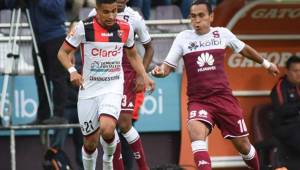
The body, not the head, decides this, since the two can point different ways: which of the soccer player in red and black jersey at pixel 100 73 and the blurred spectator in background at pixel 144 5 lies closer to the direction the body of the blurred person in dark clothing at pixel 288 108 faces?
the soccer player in red and black jersey

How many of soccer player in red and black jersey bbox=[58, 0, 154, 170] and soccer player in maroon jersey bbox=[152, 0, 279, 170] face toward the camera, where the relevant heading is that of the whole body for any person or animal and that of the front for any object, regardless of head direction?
2

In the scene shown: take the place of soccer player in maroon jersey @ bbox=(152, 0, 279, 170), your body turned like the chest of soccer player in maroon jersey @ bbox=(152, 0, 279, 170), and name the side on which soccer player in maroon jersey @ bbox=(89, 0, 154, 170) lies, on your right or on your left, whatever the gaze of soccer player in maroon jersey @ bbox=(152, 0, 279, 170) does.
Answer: on your right

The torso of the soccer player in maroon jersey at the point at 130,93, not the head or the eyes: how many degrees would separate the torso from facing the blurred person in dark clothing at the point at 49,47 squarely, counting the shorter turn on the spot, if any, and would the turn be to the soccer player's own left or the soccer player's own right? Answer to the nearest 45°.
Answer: approximately 90° to the soccer player's own right

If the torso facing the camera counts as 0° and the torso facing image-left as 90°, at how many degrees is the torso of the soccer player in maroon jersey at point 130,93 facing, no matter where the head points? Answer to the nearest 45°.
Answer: approximately 45°
